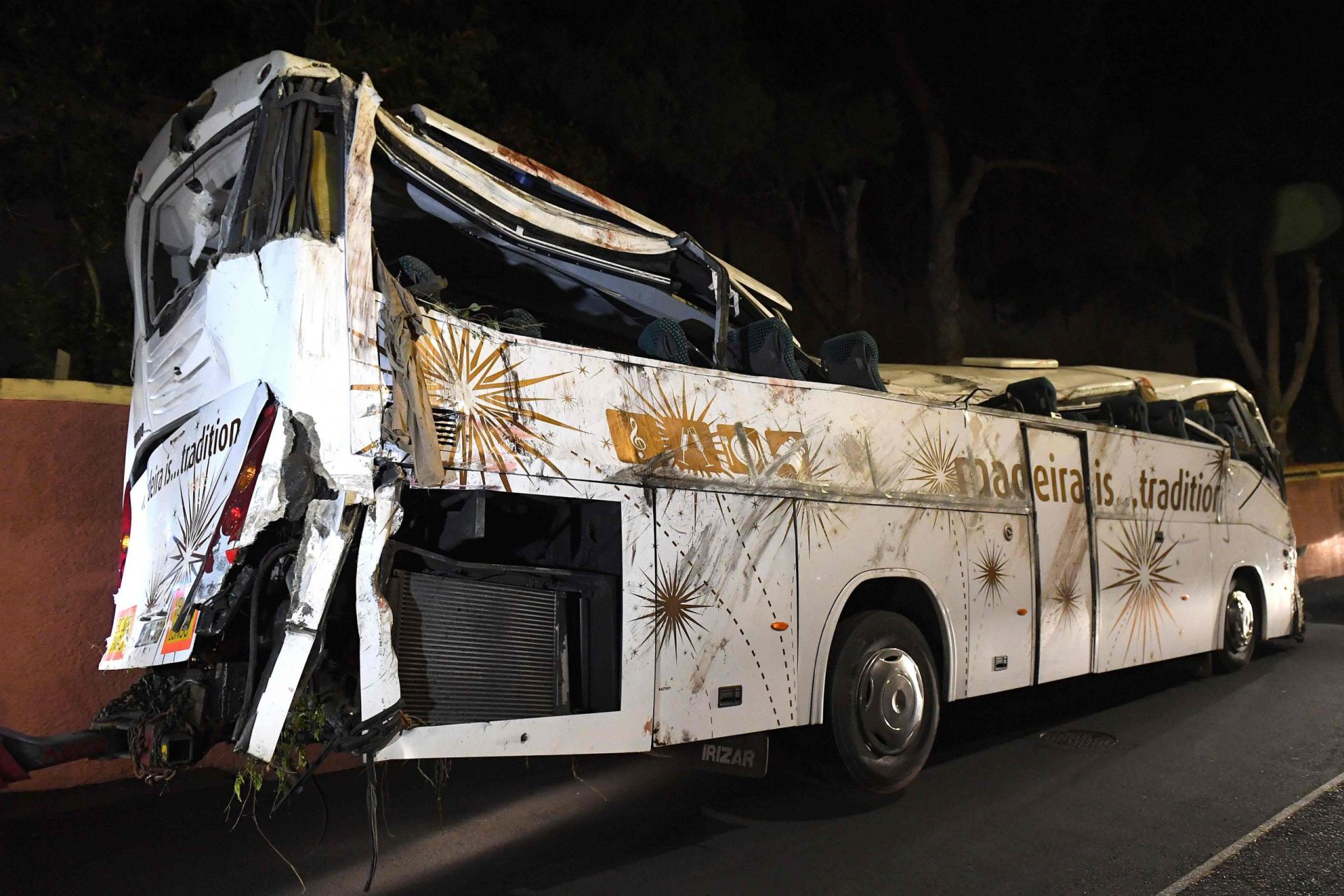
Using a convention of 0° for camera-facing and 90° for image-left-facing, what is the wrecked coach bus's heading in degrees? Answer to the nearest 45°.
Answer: approximately 225°

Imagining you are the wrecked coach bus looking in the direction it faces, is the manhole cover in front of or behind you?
in front
